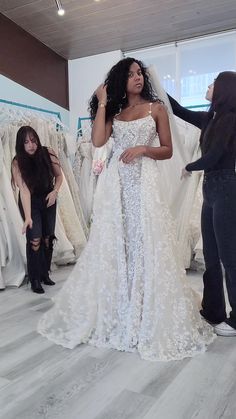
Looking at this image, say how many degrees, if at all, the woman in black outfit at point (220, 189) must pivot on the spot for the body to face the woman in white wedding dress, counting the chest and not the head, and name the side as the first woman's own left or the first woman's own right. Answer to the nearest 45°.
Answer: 0° — they already face them

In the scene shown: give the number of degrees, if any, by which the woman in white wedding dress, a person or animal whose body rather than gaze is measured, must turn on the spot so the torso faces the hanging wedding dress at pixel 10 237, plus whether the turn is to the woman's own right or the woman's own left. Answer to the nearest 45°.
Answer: approximately 135° to the woman's own right

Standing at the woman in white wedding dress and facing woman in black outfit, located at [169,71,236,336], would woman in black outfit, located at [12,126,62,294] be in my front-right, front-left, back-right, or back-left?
back-left

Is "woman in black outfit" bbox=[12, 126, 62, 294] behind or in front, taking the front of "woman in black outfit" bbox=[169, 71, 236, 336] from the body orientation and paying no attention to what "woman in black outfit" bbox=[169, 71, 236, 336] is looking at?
in front

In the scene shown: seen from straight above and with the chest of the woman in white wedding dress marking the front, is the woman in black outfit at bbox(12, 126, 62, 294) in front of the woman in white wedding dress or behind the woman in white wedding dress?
behind

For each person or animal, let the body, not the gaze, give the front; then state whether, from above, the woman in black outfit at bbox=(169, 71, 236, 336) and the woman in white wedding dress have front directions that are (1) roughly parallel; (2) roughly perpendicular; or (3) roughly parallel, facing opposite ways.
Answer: roughly perpendicular

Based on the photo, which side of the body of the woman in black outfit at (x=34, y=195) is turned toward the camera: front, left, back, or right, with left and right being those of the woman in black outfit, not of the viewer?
front

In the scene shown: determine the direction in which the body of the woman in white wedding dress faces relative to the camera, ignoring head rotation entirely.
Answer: toward the camera

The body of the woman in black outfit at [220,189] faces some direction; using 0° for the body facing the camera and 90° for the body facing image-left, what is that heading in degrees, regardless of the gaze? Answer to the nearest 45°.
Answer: approximately 90°

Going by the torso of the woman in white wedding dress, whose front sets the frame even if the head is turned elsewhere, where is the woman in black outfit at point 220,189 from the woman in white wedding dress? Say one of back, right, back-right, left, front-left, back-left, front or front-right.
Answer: left

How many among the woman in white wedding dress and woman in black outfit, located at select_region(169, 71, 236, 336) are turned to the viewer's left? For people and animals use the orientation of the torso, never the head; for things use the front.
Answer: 1

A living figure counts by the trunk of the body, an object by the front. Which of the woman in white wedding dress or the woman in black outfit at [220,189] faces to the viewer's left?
the woman in black outfit
